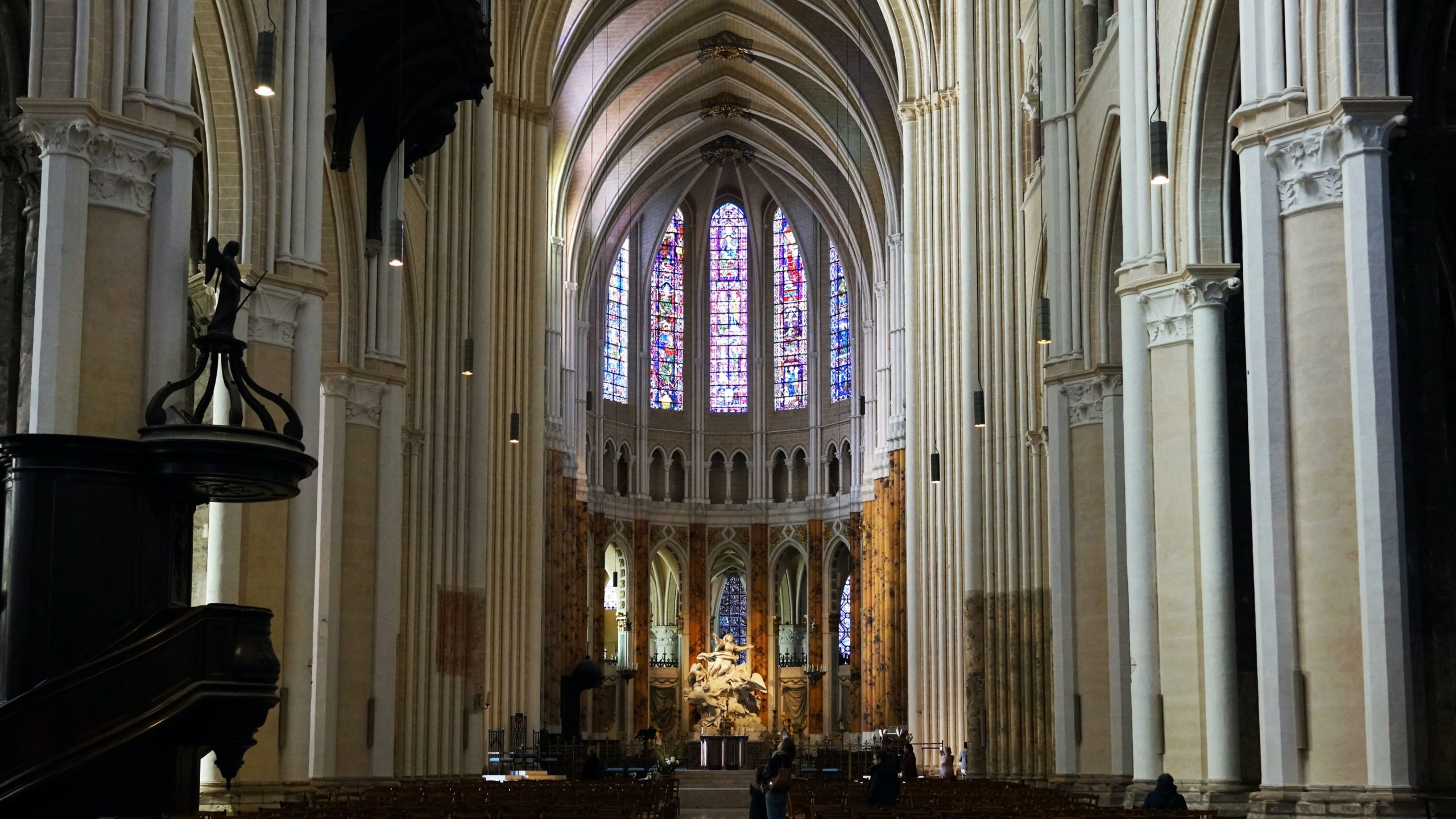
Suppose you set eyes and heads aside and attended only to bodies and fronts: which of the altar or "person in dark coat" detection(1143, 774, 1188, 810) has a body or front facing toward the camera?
the altar

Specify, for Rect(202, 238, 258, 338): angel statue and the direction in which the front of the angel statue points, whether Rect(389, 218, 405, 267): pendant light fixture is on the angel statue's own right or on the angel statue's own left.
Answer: on the angel statue's own left

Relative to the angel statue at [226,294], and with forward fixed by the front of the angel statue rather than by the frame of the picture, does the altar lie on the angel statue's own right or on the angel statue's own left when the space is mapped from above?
on the angel statue's own left

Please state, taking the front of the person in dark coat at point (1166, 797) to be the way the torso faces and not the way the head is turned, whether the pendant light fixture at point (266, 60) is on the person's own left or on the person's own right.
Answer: on the person's own left

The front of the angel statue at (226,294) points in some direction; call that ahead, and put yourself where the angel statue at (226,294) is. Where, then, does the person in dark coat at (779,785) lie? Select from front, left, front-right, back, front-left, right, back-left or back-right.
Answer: front

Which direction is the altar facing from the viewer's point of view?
toward the camera

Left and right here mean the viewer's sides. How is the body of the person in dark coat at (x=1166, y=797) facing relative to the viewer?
facing away from the viewer

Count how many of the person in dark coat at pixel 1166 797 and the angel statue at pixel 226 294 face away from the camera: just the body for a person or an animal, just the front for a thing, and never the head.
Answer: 1

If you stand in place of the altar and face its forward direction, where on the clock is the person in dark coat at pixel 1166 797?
The person in dark coat is roughly at 12 o'clock from the altar.

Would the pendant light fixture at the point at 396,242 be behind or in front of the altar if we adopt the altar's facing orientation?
in front

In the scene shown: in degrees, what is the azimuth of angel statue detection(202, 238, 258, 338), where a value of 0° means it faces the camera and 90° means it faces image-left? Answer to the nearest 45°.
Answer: approximately 270°

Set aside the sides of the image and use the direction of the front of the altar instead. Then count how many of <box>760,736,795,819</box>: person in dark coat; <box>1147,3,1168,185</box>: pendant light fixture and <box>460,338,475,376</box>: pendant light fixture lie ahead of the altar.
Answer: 3

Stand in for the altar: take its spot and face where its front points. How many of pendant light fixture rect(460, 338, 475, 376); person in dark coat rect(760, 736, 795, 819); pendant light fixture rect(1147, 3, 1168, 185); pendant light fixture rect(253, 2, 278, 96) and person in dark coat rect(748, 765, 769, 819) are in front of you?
5

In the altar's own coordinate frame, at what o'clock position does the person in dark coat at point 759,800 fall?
The person in dark coat is roughly at 12 o'clock from the altar.

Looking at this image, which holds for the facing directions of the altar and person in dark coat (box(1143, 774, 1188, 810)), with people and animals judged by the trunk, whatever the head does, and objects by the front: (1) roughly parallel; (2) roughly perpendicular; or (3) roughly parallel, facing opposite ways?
roughly parallel, facing opposite ways

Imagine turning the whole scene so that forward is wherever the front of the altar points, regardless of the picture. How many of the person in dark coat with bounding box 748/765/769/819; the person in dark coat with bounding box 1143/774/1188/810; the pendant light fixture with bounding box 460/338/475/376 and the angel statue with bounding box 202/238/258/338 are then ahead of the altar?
4

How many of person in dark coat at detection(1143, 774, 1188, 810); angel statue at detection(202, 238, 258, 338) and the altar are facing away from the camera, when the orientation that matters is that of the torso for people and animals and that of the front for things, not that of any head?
1
